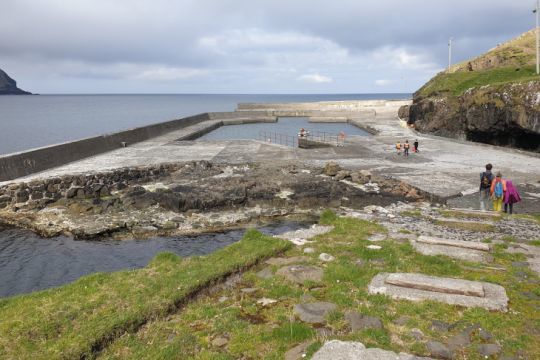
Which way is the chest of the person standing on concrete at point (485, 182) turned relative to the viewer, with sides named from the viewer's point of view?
facing away from the viewer

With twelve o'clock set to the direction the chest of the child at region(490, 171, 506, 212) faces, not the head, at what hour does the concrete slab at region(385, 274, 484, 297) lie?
The concrete slab is roughly at 6 o'clock from the child.

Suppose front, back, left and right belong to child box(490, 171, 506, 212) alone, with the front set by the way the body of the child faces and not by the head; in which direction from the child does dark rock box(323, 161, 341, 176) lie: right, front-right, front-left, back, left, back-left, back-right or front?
front-left

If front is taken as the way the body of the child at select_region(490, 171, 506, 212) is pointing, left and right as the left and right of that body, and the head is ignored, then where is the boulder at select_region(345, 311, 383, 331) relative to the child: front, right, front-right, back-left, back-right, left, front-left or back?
back

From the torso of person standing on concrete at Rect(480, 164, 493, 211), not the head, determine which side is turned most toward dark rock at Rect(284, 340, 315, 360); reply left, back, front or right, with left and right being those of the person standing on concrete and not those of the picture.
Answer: back

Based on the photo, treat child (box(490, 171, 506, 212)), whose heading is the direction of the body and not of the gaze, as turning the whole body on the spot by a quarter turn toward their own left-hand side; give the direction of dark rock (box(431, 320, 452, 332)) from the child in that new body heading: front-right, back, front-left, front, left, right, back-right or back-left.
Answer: left

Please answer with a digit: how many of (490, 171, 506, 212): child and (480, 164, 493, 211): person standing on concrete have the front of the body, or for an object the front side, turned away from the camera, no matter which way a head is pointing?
2

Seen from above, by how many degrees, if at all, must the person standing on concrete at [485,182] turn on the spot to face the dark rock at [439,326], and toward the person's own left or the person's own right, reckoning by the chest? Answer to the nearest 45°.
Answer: approximately 180°

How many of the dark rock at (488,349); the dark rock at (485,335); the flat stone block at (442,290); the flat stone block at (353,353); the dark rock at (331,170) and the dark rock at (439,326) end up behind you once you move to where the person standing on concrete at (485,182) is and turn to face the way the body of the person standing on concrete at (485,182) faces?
5

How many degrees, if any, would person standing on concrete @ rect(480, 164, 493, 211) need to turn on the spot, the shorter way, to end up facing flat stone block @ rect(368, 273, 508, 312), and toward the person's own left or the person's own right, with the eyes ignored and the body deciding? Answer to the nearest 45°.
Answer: approximately 180°

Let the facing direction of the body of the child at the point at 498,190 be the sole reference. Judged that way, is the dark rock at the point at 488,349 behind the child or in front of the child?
behind

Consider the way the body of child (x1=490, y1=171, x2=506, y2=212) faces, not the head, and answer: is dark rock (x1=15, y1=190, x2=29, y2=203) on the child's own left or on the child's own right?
on the child's own left

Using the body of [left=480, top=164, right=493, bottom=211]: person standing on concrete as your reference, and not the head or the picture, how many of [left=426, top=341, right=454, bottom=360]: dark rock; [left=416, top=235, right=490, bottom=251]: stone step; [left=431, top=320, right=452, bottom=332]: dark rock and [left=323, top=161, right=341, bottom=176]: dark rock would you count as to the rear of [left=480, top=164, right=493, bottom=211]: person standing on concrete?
3

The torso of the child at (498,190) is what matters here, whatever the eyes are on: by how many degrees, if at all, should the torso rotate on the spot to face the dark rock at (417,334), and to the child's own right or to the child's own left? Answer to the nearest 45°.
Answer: approximately 180°

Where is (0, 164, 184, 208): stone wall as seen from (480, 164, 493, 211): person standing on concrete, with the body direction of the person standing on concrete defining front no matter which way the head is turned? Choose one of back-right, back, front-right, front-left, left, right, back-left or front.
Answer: left

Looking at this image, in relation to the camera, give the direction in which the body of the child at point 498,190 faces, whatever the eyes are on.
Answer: away from the camera

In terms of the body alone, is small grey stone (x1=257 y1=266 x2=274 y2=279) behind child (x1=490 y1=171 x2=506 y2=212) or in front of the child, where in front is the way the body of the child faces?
behind
